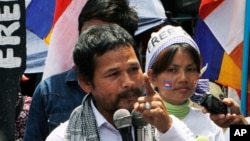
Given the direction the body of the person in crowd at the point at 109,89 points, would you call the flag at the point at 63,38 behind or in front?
behind

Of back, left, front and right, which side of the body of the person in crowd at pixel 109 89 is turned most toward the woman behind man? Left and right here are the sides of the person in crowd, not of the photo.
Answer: left

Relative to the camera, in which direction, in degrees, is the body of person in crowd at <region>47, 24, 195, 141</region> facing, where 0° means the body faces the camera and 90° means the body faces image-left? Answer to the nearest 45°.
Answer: approximately 315°
